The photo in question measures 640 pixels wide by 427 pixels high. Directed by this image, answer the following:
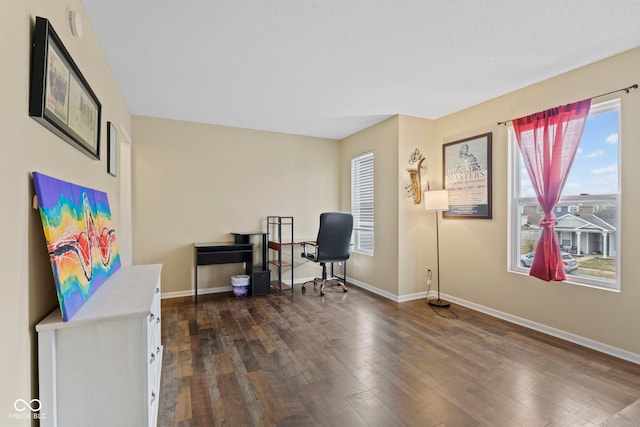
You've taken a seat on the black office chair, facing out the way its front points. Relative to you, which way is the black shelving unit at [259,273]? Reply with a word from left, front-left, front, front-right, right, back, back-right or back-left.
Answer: front-left

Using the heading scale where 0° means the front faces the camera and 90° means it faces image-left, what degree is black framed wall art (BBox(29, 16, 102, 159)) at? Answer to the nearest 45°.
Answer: approximately 270°

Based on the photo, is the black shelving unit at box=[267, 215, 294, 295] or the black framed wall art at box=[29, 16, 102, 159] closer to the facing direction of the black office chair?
the black shelving unit

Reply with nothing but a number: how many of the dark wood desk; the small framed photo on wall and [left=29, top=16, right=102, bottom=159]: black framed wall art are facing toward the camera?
1

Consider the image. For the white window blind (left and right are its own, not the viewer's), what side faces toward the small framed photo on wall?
front

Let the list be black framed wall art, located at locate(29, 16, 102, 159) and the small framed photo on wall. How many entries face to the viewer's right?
2

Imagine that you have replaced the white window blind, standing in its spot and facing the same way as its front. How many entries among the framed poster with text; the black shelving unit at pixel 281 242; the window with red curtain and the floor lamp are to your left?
3

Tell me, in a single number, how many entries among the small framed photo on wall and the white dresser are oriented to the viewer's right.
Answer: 2

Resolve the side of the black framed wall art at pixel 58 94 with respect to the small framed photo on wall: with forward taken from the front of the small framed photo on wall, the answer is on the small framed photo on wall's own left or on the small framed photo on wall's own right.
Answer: on the small framed photo on wall's own right

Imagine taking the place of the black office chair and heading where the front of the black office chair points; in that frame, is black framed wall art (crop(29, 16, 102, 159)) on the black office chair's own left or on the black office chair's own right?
on the black office chair's own left

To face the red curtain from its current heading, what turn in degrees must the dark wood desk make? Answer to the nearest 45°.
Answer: approximately 45° to its left

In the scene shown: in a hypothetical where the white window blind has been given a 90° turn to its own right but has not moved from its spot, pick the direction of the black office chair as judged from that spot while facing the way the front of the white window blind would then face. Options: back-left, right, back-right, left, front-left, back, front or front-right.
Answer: left

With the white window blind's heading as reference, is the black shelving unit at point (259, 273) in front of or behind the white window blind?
in front

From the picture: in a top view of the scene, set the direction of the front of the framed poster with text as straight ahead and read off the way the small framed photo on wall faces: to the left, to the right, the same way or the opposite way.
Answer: the opposite way

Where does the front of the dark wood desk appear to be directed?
toward the camera

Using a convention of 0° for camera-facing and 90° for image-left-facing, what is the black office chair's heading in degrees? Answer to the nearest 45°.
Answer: approximately 135°

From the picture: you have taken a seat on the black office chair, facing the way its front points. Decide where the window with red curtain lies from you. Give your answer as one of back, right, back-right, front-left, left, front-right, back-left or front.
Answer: back

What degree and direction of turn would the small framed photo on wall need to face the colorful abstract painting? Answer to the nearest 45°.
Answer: approximately 90° to its right

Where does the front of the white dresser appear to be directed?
to the viewer's right

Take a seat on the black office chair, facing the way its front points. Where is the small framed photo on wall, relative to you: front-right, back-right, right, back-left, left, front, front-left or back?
left
